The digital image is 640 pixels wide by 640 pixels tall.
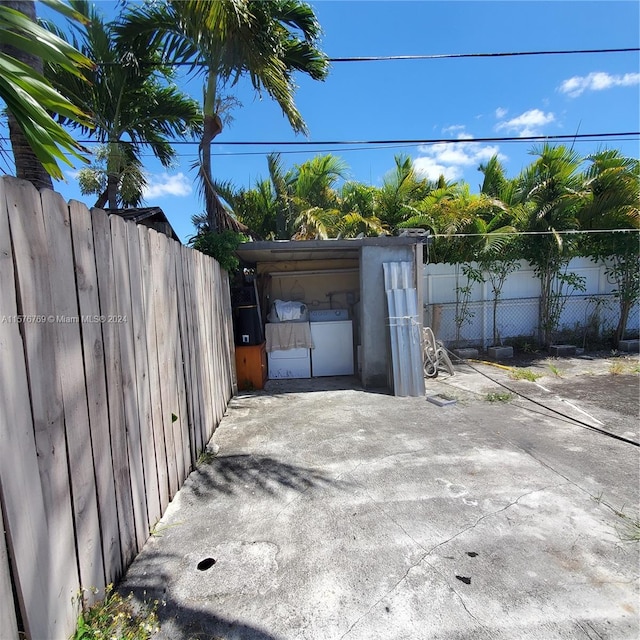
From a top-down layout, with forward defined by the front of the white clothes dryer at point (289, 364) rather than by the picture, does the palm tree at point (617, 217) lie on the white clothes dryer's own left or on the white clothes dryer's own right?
on the white clothes dryer's own left

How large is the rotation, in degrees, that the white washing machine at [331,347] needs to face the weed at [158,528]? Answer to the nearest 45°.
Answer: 0° — it already faces it

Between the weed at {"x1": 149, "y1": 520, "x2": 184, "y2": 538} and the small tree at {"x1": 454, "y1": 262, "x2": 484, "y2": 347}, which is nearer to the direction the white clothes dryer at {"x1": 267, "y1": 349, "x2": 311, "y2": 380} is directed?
the weed

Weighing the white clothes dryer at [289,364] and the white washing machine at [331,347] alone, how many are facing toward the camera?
2

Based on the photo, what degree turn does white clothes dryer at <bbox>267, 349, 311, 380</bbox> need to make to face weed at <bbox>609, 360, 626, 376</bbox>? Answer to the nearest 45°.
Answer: approximately 90° to its left

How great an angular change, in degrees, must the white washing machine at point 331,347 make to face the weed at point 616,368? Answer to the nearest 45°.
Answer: approximately 90° to its left

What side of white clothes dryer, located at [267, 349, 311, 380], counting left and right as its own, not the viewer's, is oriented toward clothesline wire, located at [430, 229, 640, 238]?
left

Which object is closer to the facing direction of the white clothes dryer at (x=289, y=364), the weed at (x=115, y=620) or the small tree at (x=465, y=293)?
the weed
